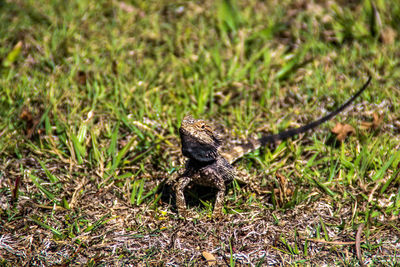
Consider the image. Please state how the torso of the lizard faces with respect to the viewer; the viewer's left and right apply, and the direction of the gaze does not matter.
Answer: facing the viewer and to the left of the viewer

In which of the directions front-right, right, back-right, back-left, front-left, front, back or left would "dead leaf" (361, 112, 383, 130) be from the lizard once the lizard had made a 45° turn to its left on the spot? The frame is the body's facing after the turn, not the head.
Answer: back-left

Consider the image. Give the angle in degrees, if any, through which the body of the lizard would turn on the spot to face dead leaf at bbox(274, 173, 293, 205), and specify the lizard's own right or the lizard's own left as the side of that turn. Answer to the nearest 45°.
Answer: approximately 135° to the lizard's own left

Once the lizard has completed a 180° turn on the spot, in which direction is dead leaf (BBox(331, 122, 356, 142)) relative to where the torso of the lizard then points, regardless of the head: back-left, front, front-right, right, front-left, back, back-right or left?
front

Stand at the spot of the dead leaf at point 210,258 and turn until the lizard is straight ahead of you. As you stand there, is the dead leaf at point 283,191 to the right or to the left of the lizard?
right

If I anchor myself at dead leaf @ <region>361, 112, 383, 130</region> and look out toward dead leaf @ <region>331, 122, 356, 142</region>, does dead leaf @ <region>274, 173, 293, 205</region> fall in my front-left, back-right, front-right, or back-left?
front-left

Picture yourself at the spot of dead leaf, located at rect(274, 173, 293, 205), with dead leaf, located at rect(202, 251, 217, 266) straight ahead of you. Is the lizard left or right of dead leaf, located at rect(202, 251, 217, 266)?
right

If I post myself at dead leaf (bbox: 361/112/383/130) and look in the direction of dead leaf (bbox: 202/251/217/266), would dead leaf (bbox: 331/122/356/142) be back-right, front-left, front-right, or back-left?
front-right
